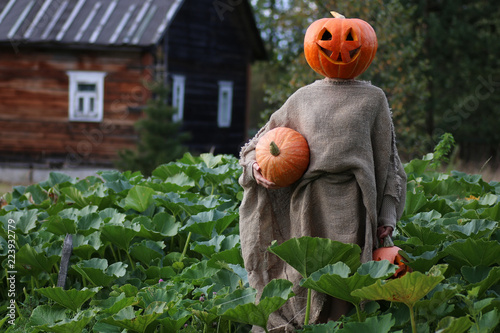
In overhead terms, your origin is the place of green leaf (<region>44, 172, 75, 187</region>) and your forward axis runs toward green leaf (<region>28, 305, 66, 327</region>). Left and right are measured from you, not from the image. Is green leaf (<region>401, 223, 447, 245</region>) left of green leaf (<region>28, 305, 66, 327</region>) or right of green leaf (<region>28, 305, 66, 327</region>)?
left

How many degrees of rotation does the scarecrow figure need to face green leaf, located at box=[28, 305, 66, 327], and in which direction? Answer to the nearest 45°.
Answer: approximately 90° to its right

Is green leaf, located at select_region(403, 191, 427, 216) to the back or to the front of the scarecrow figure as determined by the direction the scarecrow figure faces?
to the back

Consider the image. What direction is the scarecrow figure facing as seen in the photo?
toward the camera

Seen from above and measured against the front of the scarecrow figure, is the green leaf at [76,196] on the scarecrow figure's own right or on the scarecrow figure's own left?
on the scarecrow figure's own right

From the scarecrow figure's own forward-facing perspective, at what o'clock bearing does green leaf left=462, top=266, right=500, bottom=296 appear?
The green leaf is roughly at 9 o'clock from the scarecrow figure.

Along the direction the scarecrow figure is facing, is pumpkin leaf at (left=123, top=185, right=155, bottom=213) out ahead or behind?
behind

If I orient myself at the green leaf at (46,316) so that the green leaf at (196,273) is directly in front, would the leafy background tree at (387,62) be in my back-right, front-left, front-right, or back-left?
front-left

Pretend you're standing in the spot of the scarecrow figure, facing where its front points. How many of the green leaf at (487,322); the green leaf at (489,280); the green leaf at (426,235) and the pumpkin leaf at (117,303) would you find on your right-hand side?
1

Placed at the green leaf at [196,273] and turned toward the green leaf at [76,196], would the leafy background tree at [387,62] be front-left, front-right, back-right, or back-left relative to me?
front-right

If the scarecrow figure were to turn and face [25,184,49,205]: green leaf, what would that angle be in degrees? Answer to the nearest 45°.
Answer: approximately 135° to its right

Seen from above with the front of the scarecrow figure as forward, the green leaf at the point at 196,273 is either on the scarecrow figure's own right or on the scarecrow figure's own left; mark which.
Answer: on the scarecrow figure's own right

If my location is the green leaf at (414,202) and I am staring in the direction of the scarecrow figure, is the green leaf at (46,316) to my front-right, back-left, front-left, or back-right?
front-right

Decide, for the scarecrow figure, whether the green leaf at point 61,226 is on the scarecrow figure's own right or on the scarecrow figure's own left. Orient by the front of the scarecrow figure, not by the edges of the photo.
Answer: on the scarecrow figure's own right

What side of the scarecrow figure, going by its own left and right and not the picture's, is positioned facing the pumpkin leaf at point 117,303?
right

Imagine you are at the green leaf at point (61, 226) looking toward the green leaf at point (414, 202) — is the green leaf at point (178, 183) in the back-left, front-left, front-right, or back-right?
front-left
